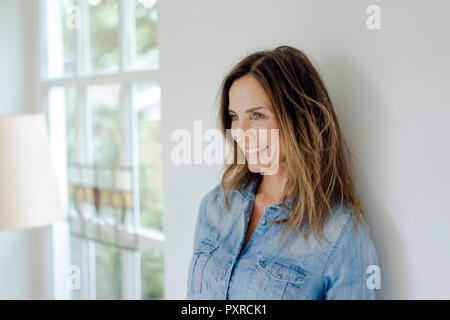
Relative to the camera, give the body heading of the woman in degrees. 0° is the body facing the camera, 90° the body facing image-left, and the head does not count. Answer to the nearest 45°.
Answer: approximately 45°

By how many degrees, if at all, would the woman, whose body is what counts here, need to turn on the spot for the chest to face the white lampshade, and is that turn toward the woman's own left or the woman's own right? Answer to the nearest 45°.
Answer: approximately 90° to the woman's own right

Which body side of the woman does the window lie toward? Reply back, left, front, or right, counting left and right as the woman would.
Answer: right
